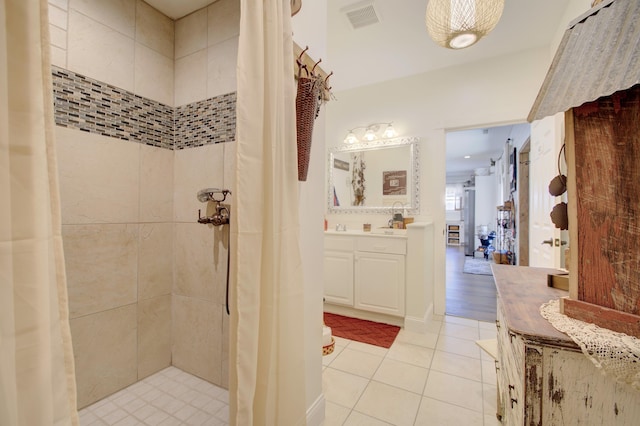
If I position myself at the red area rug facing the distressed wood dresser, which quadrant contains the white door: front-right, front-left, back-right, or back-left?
front-left

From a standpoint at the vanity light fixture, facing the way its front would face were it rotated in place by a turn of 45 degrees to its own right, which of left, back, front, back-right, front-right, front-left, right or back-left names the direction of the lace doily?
left

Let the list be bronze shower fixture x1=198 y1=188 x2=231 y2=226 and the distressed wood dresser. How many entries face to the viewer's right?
0

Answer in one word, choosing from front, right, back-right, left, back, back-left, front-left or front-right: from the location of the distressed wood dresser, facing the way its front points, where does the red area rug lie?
front-right

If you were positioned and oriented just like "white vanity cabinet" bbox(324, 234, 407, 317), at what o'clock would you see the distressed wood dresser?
The distressed wood dresser is roughly at 10 o'clock from the white vanity cabinet.

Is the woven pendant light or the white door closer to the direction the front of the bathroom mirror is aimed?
the woven pendant light

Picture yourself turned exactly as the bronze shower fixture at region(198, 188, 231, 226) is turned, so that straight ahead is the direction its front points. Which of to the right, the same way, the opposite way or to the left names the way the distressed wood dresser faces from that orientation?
to the right

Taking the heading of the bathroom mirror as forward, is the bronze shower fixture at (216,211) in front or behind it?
in front

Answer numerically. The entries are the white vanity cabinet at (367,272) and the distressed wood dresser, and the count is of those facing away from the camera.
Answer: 0

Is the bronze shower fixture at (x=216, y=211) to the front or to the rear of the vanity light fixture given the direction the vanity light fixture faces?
to the front

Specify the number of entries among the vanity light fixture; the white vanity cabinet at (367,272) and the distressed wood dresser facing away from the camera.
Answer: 0

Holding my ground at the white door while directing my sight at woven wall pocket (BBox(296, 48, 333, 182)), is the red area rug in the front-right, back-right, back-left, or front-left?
front-right

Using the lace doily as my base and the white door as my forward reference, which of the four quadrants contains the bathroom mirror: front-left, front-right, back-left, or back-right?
front-left

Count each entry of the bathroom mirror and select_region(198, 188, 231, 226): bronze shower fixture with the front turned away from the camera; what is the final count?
0

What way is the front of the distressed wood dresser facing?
to the viewer's left

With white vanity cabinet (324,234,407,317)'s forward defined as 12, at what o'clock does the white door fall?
The white door is roughly at 8 o'clock from the white vanity cabinet.

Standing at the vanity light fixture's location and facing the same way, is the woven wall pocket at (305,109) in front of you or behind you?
in front
